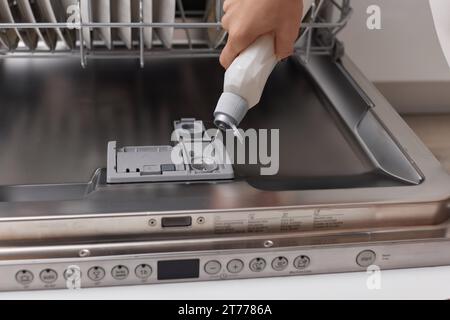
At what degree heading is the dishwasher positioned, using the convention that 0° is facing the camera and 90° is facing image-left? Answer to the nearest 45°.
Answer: approximately 0°
